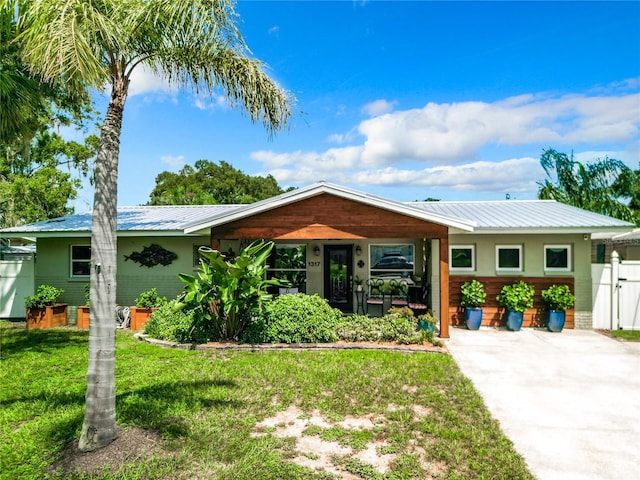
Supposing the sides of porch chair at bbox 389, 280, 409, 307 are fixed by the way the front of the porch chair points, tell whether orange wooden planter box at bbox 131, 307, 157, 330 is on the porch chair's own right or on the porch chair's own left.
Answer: on the porch chair's own right

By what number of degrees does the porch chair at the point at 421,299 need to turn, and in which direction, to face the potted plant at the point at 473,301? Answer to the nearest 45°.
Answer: approximately 90° to its left

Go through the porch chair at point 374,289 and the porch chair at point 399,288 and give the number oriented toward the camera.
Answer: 2

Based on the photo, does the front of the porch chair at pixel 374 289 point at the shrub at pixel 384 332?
yes
